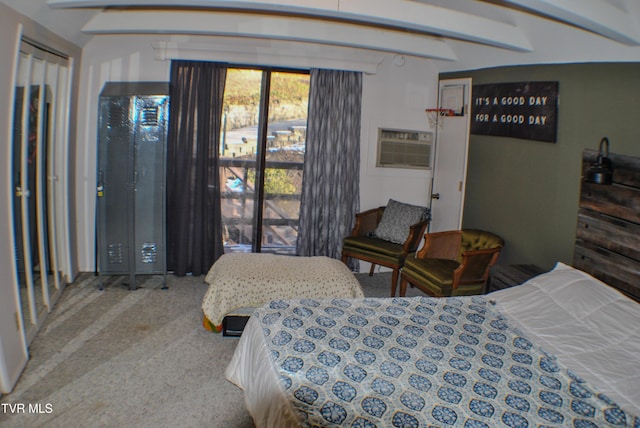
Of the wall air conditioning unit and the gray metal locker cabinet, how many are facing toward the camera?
2

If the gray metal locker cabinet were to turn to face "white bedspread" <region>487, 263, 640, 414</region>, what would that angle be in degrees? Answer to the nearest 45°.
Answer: approximately 45° to its left

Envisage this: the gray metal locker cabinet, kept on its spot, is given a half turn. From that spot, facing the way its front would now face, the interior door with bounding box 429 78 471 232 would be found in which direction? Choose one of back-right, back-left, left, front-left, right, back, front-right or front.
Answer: right

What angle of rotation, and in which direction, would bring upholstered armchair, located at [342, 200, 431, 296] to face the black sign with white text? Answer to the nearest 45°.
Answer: approximately 90° to its left

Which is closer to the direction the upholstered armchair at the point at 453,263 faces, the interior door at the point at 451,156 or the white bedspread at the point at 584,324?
the white bedspread

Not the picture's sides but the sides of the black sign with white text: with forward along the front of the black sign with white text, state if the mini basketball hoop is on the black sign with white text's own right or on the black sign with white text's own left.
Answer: on the black sign with white text's own right

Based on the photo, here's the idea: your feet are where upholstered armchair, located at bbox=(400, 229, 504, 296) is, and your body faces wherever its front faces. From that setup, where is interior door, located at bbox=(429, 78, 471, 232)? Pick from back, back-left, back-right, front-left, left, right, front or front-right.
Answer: back-right

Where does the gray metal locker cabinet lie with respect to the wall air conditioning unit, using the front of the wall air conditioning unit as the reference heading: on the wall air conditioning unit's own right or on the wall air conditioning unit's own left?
on the wall air conditioning unit's own right

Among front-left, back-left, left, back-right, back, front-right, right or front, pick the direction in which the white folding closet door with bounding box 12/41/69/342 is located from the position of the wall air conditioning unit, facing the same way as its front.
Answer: front-right
